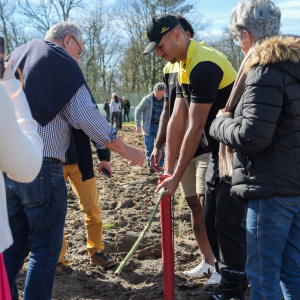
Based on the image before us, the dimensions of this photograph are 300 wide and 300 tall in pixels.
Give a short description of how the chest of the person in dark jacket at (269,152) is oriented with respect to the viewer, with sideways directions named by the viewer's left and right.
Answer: facing to the left of the viewer

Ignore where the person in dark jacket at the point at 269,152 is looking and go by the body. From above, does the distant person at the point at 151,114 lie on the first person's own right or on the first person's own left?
on the first person's own right

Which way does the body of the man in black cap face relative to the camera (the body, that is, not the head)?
to the viewer's left

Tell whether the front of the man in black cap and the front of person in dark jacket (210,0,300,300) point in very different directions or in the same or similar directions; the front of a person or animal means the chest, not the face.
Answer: same or similar directions

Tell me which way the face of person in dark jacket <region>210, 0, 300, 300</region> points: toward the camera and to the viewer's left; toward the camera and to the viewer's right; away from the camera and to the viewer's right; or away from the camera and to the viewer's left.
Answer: away from the camera and to the viewer's left

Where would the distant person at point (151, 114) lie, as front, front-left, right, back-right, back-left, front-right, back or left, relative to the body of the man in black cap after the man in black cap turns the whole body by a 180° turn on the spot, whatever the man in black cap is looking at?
left
